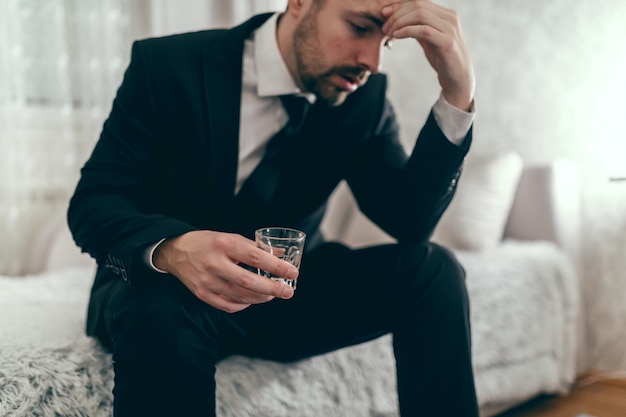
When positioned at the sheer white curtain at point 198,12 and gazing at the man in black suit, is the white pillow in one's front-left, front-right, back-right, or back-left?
front-left

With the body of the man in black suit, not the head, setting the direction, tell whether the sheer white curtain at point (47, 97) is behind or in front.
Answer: behind

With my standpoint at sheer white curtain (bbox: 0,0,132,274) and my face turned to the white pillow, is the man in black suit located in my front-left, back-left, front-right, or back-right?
front-right

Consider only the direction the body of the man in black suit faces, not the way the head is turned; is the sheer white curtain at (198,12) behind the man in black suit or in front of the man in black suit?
behind

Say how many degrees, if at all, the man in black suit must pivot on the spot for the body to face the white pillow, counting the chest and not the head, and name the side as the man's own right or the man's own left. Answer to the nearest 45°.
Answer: approximately 90° to the man's own left
